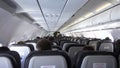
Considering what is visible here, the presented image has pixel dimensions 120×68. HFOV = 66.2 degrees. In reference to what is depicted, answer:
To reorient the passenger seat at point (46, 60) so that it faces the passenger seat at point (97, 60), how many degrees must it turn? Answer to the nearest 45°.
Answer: approximately 90° to its right

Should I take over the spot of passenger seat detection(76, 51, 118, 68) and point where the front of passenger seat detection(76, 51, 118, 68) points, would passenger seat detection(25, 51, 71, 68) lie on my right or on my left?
on my left

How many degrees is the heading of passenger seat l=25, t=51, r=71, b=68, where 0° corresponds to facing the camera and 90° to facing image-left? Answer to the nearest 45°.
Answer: approximately 180°

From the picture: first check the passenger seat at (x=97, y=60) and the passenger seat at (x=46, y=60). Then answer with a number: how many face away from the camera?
2

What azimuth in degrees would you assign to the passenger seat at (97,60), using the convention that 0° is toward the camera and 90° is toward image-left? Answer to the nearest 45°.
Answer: approximately 180°
